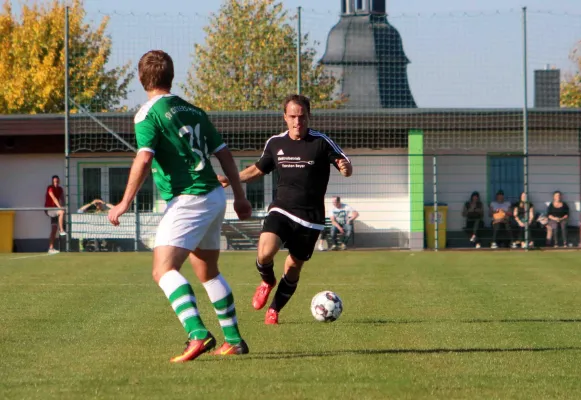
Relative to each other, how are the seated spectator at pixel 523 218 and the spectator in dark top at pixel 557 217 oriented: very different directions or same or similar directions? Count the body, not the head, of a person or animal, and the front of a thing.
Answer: same or similar directions

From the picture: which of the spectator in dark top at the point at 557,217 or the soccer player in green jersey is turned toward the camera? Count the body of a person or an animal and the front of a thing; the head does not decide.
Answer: the spectator in dark top

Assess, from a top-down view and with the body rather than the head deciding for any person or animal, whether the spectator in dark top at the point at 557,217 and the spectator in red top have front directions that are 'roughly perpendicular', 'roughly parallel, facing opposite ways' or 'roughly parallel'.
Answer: roughly perpendicular

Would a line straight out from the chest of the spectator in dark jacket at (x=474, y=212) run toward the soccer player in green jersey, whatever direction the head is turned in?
yes

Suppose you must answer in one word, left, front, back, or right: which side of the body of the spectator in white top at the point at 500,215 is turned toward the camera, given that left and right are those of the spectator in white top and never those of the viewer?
front

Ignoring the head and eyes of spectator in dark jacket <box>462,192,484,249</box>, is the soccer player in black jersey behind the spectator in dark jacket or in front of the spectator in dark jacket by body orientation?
in front

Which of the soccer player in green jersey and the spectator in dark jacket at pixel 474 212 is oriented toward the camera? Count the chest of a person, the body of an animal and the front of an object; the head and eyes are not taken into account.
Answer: the spectator in dark jacket

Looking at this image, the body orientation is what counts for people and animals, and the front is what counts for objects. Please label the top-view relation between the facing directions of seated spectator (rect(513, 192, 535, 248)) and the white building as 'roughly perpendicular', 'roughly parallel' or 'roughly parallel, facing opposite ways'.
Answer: roughly parallel

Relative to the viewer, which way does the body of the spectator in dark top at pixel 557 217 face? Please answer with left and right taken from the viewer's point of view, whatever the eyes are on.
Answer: facing the viewer

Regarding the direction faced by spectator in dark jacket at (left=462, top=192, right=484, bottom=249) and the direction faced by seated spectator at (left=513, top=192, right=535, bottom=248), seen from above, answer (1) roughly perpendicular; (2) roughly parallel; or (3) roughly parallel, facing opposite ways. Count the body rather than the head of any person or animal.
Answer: roughly parallel

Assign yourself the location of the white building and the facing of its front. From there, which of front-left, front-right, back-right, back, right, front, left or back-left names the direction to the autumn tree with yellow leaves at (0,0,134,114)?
back-right

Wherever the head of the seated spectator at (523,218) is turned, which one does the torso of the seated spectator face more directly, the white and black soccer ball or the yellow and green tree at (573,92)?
the white and black soccer ball

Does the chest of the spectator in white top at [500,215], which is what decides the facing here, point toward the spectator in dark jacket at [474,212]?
no

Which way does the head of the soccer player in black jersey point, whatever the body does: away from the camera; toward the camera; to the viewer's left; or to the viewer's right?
toward the camera

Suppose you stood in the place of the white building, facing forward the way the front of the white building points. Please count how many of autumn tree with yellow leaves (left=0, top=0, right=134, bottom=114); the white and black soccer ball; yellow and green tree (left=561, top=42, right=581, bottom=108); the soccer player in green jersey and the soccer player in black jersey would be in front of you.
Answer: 3

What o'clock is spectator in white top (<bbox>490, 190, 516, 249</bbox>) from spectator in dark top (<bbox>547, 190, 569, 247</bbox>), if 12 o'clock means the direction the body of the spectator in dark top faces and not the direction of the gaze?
The spectator in white top is roughly at 3 o'clock from the spectator in dark top.

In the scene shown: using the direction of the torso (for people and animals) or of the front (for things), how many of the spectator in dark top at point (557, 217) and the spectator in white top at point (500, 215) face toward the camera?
2

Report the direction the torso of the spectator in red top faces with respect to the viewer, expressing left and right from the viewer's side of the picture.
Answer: facing the viewer and to the right of the viewer
